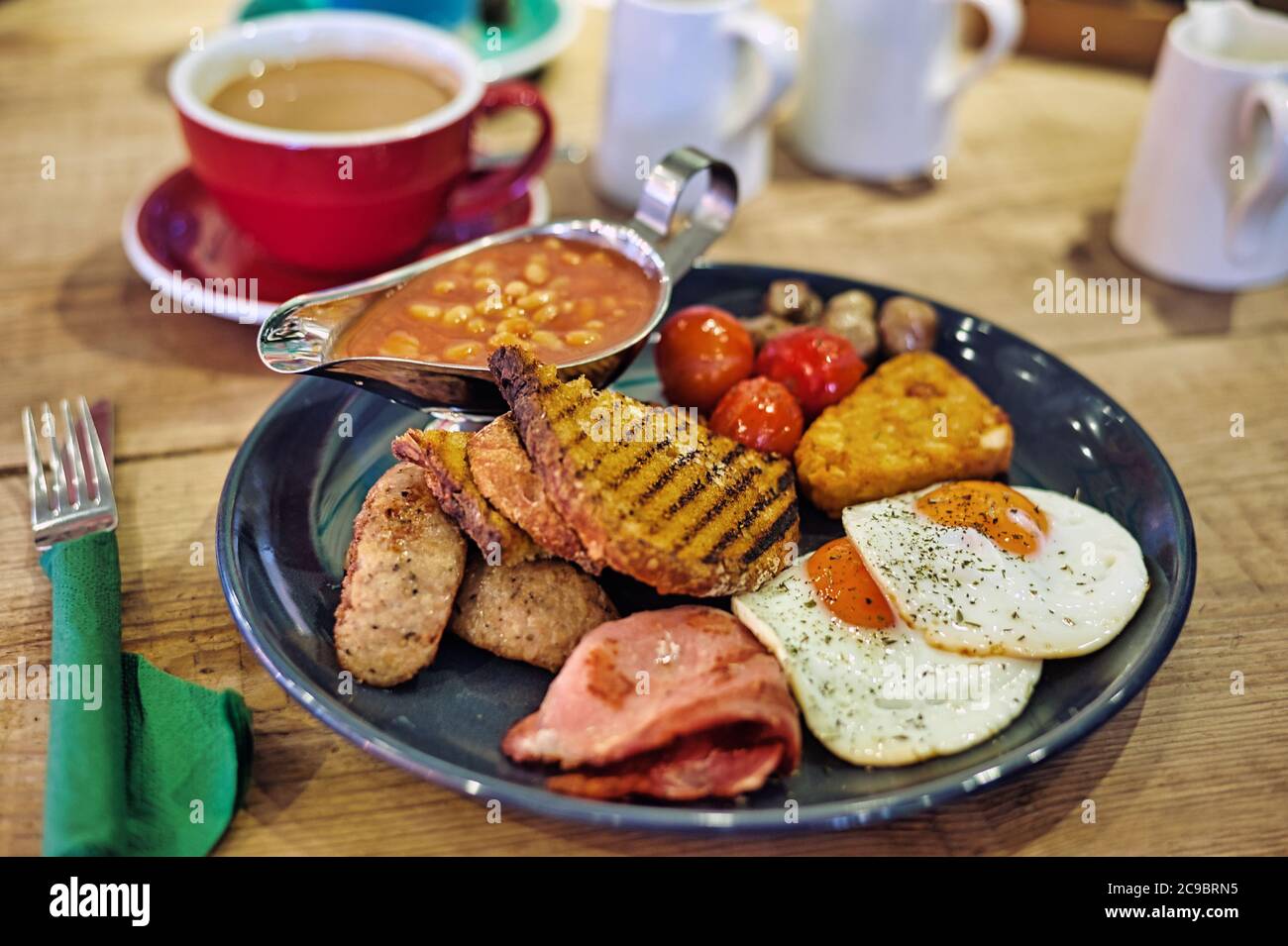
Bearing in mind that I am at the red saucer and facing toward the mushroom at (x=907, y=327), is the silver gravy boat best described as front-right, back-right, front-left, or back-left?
front-right

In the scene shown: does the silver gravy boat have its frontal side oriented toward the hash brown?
no

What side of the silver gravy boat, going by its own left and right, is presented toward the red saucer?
right

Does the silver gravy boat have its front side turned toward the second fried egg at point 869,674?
no

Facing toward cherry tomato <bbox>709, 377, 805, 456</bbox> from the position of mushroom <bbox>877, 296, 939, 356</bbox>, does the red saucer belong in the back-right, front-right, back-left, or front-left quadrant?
front-right

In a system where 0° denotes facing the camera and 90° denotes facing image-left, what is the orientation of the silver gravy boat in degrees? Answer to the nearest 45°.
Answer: approximately 45°

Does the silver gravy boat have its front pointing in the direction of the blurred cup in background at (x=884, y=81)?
no

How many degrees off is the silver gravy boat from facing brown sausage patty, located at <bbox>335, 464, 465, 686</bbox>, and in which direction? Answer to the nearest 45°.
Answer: approximately 45° to its left

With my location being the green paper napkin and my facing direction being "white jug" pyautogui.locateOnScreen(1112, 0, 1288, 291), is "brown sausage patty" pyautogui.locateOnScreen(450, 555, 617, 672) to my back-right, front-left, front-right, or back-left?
front-right

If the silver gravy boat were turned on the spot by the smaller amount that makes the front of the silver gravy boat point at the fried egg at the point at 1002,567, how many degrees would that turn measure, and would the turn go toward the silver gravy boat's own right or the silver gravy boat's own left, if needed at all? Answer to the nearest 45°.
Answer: approximately 90° to the silver gravy boat's own left

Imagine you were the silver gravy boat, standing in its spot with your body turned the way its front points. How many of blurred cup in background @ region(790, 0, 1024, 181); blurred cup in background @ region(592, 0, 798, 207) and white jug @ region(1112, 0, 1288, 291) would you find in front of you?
0

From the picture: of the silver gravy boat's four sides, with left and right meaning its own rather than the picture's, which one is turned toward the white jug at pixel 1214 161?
back
